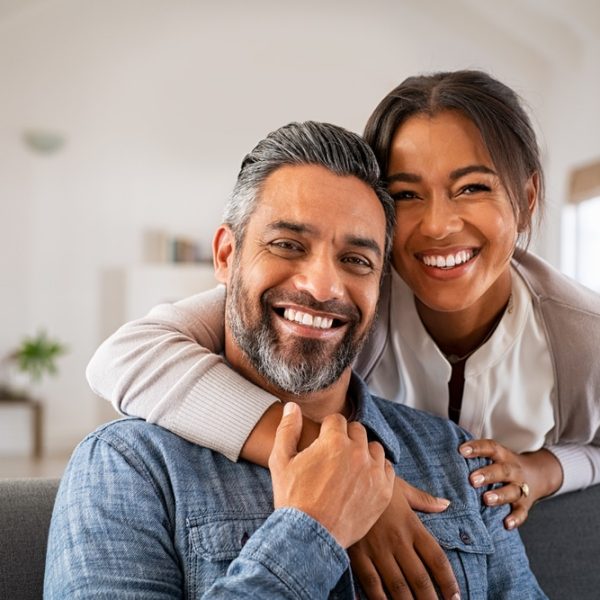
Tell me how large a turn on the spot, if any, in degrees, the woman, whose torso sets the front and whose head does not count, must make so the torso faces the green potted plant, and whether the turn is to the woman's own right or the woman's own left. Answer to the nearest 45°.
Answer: approximately 135° to the woman's own right

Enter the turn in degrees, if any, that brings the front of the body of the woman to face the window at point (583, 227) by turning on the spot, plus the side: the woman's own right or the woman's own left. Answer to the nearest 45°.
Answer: approximately 180°

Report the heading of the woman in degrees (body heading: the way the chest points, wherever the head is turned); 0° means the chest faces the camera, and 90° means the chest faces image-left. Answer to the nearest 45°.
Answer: approximately 0°
